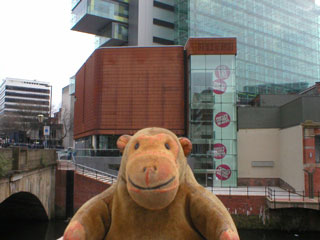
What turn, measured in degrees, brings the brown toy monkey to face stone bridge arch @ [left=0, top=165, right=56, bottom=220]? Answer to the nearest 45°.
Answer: approximately 135° to its right

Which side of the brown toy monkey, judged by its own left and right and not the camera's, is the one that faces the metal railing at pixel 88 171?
back

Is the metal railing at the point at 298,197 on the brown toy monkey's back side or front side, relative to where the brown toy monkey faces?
on the back side

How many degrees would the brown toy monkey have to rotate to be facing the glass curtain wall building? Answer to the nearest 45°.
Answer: approximately 180°

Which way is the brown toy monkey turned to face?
toward the camera
